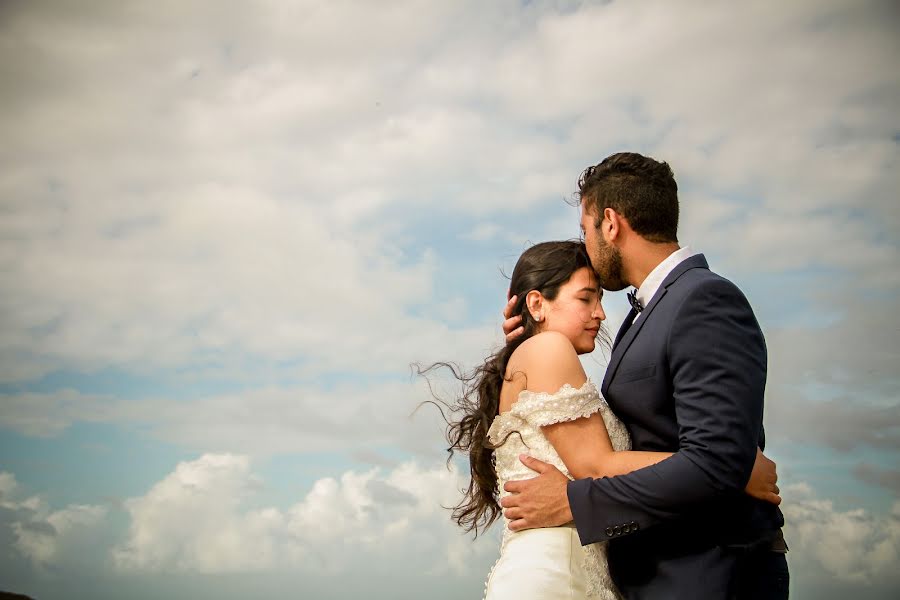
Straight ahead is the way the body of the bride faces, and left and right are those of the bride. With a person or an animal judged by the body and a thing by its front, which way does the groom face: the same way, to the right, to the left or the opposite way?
the opposite way

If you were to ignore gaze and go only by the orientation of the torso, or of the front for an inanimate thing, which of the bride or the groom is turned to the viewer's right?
the bride

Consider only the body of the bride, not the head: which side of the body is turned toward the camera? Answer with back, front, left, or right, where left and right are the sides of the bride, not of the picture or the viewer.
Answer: right

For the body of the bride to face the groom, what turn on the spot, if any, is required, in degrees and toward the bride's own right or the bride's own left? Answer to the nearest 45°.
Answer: approximately 45° to the bride's own right

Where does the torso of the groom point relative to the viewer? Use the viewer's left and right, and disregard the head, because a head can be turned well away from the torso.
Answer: facing to the left of the viewer

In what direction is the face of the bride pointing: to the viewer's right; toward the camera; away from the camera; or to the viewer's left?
to the viewer's right

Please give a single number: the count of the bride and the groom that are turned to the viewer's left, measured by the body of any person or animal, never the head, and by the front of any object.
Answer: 1
